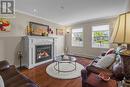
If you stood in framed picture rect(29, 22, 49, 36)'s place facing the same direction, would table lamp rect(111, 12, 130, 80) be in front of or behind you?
in front

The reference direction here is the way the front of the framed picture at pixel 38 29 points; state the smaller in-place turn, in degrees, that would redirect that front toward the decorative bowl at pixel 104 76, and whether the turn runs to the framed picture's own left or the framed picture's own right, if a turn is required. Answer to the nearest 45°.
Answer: approximately 45° to the framed picture's own right

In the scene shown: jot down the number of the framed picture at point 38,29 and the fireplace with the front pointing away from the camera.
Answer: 0

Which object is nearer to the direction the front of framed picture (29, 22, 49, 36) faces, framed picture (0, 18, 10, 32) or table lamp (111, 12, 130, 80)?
the table lamp

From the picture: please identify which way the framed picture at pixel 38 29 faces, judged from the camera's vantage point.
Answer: facing the viewer and to the right of the viewer

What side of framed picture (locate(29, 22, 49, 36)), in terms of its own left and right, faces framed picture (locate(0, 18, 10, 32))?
right

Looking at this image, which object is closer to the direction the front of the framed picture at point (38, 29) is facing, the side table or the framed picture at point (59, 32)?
the side table

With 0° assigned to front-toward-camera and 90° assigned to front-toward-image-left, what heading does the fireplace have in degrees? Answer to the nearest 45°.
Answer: approximately 315°
